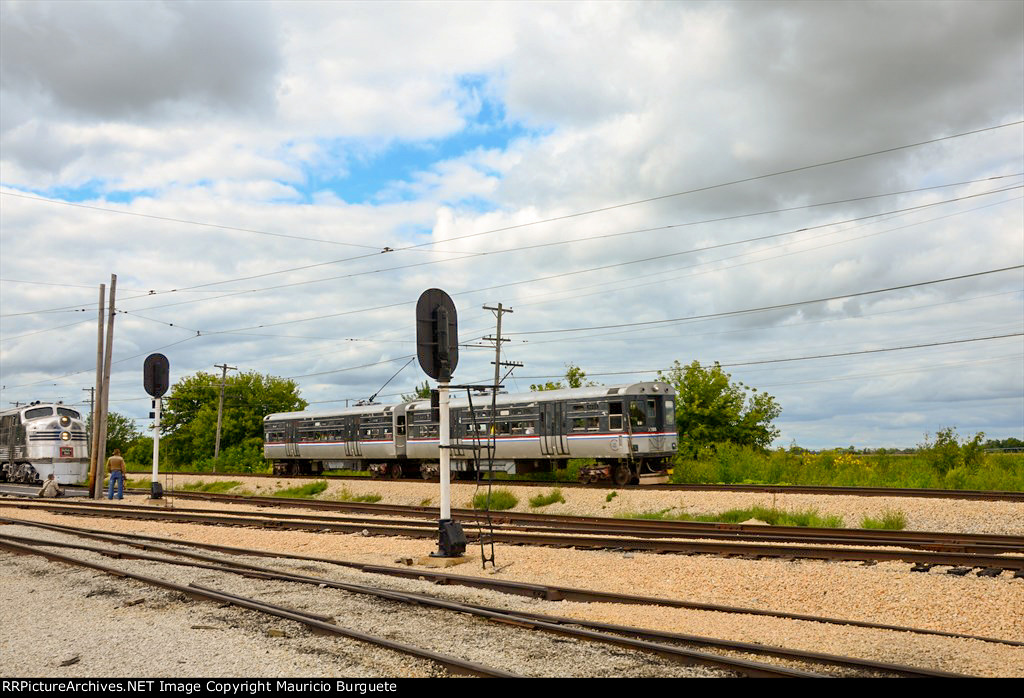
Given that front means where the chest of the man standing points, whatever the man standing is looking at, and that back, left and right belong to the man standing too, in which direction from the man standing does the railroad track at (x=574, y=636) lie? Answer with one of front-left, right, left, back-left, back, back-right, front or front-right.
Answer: back

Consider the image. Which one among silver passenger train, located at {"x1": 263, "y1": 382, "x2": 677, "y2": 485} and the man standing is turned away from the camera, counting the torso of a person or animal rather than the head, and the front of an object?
the man standing

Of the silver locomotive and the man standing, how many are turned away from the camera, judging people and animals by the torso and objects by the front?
1

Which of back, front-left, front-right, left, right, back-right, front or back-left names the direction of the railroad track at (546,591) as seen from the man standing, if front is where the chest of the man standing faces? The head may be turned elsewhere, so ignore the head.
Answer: back

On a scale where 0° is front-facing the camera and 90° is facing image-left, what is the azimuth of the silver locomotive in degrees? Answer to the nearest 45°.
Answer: approximately 315°

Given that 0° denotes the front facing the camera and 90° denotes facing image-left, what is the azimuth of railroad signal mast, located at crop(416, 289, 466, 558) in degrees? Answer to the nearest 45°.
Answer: approximately 135°

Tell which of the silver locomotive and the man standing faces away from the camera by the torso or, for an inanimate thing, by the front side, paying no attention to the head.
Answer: the man standing

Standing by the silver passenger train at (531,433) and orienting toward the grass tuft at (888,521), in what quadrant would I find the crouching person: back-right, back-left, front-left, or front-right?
back-right

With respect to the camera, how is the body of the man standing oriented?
away from the camera
